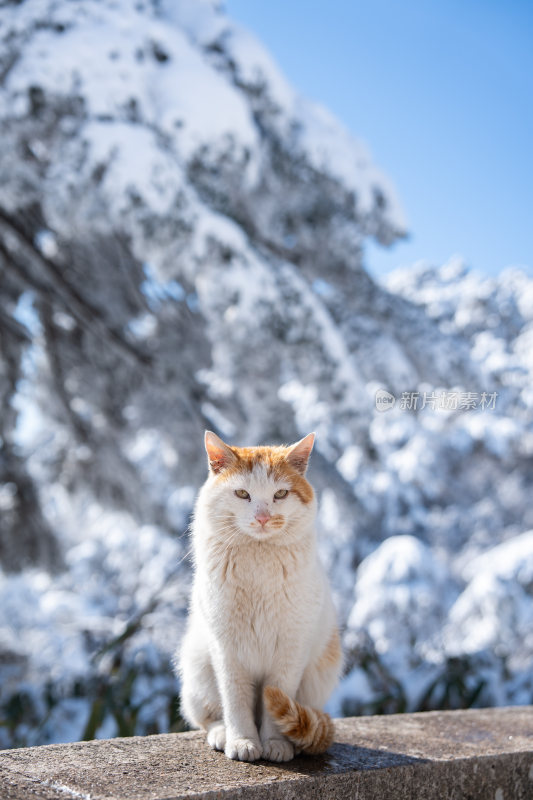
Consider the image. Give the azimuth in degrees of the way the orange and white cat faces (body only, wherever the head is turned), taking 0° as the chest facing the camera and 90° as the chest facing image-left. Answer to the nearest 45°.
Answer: approximately 0°
